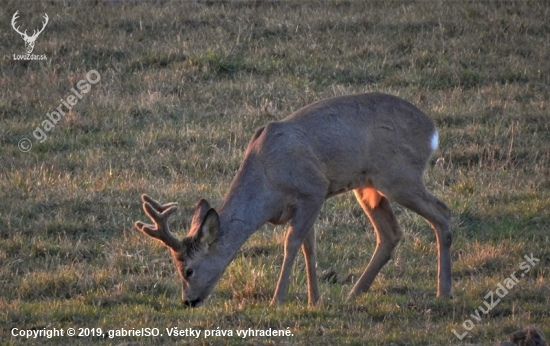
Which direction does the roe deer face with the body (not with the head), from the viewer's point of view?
to the viewer's left
